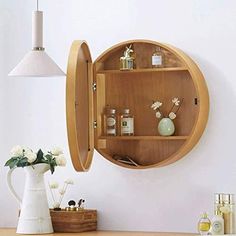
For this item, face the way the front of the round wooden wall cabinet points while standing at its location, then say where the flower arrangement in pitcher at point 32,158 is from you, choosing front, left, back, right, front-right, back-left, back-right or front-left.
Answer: right

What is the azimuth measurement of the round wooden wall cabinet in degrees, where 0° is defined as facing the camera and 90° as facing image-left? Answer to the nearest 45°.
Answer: approximately 0°

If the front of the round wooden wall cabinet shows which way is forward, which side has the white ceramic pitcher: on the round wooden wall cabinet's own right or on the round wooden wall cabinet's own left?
on the round wooden wall cabinet's own right
